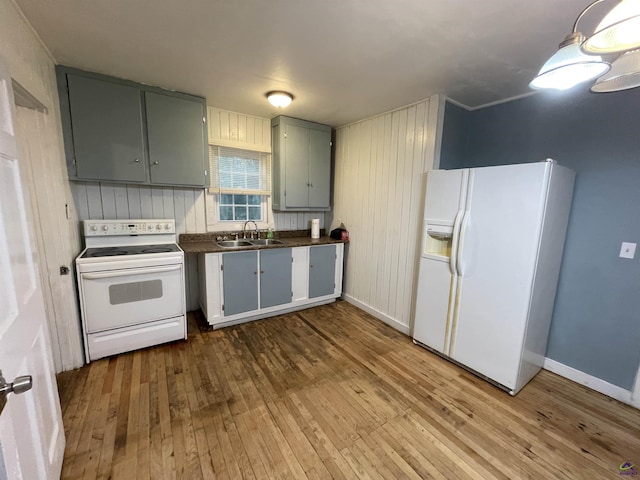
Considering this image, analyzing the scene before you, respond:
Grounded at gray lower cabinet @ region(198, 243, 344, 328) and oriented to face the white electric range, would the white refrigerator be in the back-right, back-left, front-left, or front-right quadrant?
back-left

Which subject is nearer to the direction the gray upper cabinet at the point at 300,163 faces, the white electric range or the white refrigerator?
the white refrigerator

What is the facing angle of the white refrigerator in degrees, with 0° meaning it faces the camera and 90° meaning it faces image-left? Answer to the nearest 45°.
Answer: approximately 45°
